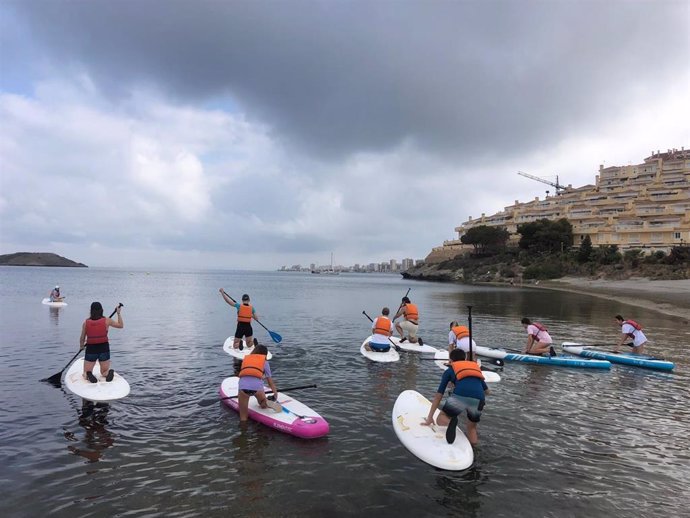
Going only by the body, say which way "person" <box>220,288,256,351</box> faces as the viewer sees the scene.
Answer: away from the camera

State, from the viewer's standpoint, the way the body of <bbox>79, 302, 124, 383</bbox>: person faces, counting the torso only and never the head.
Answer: away from the camera

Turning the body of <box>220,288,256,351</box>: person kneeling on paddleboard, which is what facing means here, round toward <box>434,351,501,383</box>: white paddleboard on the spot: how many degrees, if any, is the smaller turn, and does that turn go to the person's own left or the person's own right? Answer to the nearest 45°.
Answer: approximately 90° to the person's own right

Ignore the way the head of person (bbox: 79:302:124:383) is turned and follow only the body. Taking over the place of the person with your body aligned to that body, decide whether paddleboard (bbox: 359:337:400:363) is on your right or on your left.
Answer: on your right

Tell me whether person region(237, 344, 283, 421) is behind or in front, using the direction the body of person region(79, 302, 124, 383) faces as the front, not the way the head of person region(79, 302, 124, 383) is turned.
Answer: behind

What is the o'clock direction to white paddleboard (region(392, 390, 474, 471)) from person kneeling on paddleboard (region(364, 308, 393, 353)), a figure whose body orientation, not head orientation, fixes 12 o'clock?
The white paddleboard is roughly at 6 o'clock from the person kneeling on paddleboard.

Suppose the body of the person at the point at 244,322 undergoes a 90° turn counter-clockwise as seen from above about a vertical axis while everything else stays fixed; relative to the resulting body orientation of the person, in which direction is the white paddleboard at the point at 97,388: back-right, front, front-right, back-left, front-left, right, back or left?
front-left

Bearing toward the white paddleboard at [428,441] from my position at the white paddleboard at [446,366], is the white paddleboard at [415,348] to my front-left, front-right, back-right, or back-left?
back-right

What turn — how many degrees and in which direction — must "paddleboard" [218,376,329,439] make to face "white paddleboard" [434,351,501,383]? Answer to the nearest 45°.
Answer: approximately 90° to its right

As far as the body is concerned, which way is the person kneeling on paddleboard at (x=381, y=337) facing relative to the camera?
away from the camera

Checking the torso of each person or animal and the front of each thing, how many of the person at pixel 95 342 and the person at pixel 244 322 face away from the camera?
2
